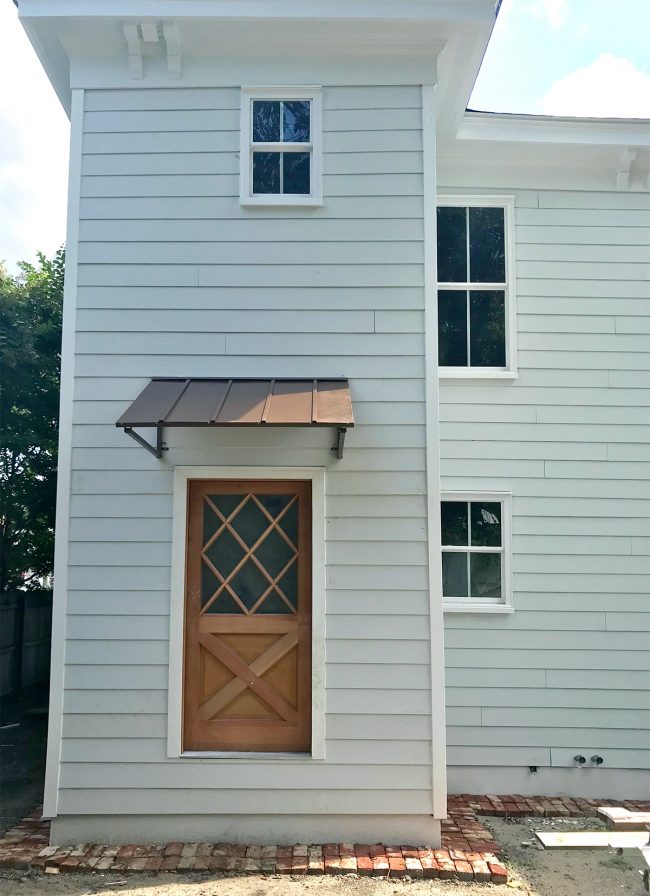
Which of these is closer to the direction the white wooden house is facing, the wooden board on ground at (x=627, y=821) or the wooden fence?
the wooden board on ground

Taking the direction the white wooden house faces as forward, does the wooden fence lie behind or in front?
behind

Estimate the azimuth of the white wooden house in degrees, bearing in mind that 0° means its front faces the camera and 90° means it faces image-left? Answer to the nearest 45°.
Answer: approximately 0°

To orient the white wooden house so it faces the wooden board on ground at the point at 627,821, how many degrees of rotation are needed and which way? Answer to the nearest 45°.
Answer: approximately 45° to its left

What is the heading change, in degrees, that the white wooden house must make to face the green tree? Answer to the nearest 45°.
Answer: approximately 135° to its right
